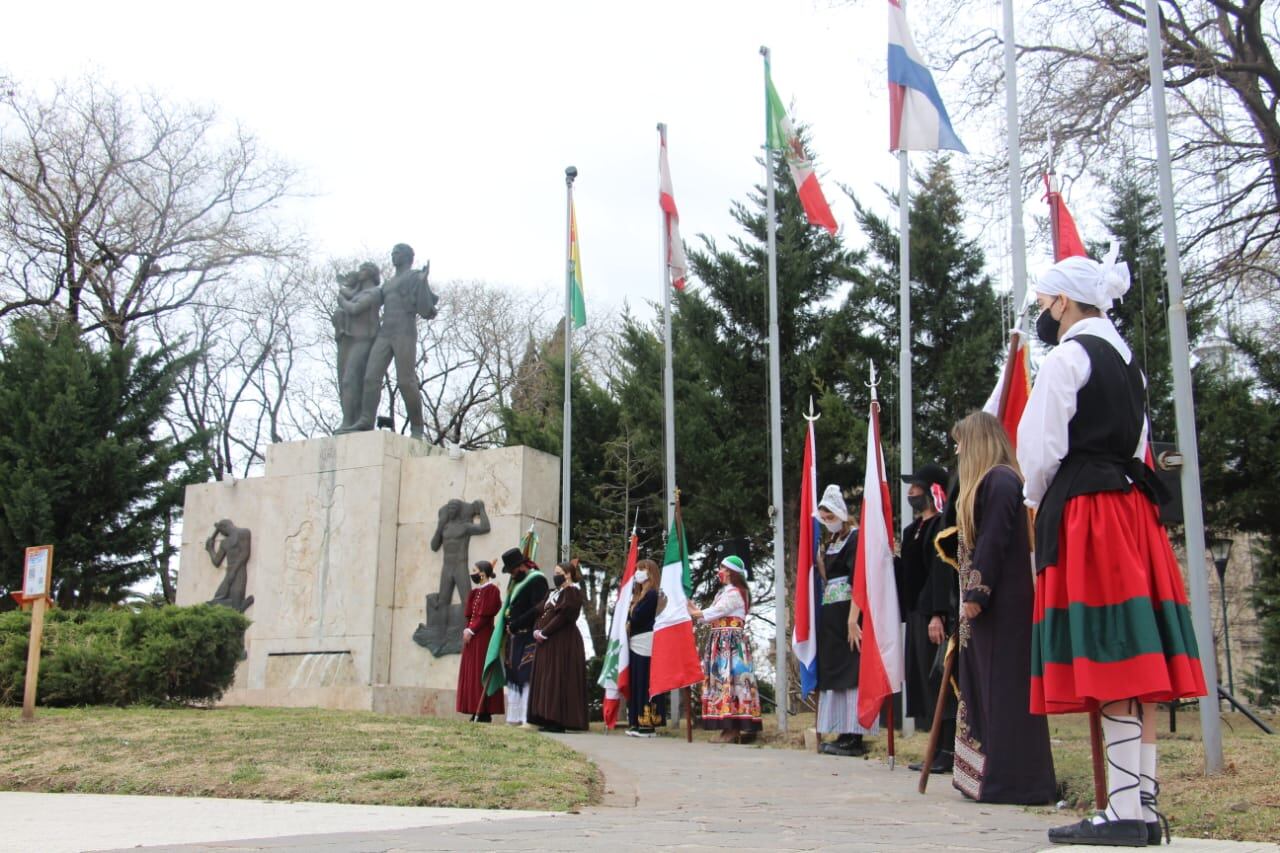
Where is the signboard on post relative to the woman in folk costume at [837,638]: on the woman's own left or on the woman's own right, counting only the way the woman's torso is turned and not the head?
on the woman's own right

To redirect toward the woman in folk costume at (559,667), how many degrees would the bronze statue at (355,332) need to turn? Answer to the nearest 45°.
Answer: approximately 45° to its left

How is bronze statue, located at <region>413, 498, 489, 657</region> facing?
toward the camera

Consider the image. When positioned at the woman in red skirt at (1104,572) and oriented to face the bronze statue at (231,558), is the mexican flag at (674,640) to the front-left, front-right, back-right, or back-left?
front-right

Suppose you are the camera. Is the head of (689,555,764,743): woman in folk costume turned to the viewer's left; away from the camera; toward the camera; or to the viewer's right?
to the viewer's left

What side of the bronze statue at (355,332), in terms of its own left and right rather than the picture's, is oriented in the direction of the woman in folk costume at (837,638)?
left

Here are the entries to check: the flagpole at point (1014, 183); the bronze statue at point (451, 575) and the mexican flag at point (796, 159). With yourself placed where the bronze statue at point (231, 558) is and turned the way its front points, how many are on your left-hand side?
3

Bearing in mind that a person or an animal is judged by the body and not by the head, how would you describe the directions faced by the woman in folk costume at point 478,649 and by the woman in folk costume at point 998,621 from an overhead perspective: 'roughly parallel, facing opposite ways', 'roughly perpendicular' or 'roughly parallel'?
roughly perpendicular

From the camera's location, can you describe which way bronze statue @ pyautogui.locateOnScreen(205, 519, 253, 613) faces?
facing the viewer and to the left of the viewer

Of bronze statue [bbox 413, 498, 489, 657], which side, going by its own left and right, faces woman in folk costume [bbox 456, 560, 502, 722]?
front

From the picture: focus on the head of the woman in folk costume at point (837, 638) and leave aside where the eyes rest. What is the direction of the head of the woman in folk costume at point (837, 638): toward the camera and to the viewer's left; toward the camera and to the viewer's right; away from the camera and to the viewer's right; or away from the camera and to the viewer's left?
toward the camera and to the viewer's left

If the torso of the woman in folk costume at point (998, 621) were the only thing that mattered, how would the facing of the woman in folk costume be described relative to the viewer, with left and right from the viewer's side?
facing to the left of the viewer

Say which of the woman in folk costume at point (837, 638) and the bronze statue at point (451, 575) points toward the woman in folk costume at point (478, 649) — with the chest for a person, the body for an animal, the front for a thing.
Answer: the bronze statue

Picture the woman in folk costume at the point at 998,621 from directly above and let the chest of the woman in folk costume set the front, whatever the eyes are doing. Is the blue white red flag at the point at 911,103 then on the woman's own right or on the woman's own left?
on the woman's own right
